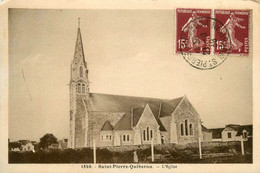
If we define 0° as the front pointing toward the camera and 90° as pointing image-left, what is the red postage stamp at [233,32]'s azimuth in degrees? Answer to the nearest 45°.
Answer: approximately 0°

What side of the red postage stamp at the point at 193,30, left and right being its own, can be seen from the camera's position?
front

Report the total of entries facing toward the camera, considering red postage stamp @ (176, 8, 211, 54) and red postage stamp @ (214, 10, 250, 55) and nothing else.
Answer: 2

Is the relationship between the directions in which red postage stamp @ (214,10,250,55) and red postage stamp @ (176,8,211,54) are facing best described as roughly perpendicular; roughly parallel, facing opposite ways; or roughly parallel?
roughly parallel
